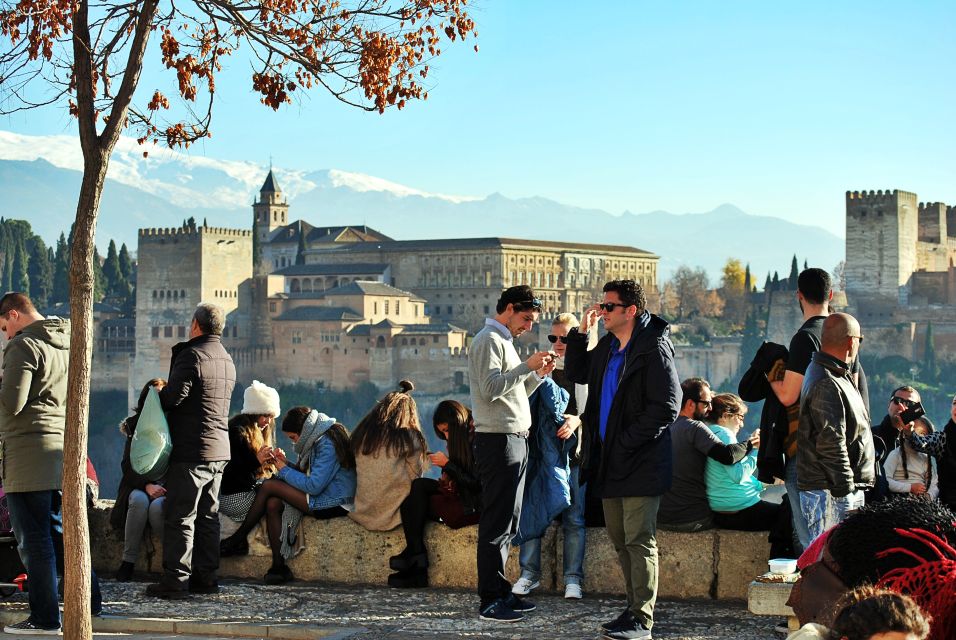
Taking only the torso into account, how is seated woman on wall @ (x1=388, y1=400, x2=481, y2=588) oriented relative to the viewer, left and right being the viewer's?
facing to the left of the viewer

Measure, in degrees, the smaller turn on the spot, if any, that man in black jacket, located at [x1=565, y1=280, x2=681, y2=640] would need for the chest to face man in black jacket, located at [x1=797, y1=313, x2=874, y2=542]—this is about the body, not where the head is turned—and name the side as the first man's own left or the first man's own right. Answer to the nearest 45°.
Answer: approximately 135° to the first man's own left

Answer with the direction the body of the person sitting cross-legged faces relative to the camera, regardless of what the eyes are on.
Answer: to the viewer's left

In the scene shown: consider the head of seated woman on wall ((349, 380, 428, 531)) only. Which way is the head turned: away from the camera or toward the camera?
away from the camera

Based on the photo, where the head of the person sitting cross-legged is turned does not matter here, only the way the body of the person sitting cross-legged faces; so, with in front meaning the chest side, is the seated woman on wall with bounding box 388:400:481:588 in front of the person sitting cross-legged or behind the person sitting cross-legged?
behind

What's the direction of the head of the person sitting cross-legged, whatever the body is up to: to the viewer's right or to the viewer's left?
to the viewer's left
